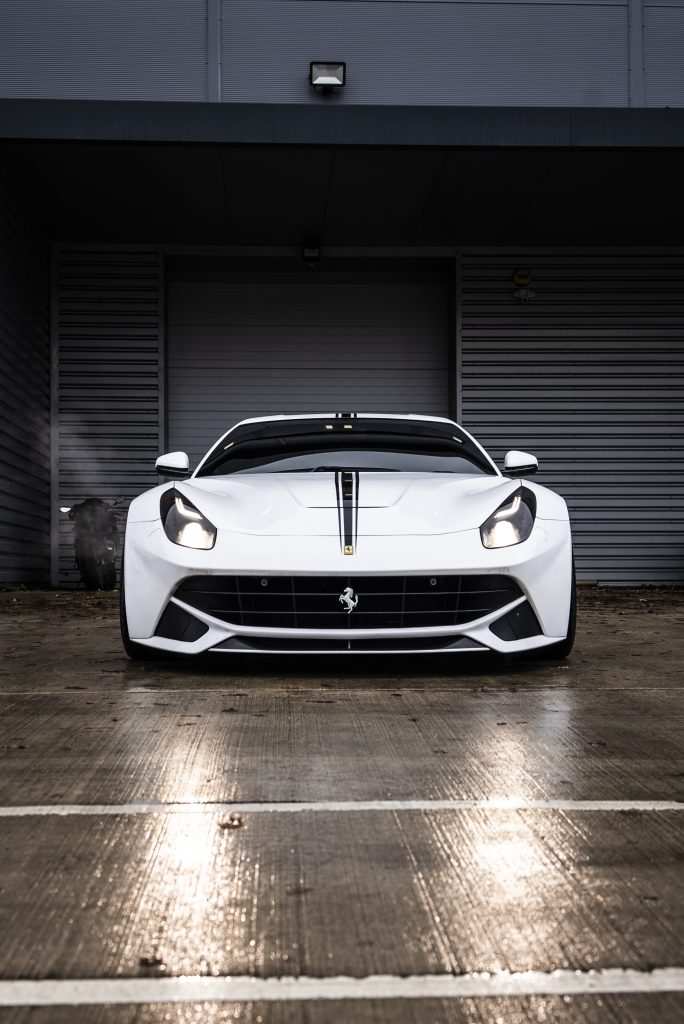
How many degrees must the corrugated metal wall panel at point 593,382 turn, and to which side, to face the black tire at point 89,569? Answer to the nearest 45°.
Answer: approximately 45° to its right

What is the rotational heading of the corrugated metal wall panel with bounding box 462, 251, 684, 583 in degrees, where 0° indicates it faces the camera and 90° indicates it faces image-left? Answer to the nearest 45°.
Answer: approximately 0°

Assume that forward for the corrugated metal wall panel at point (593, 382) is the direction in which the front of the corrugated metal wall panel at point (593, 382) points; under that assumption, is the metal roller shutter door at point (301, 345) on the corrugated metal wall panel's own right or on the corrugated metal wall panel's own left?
on the corrugated metal wall panel's own right
